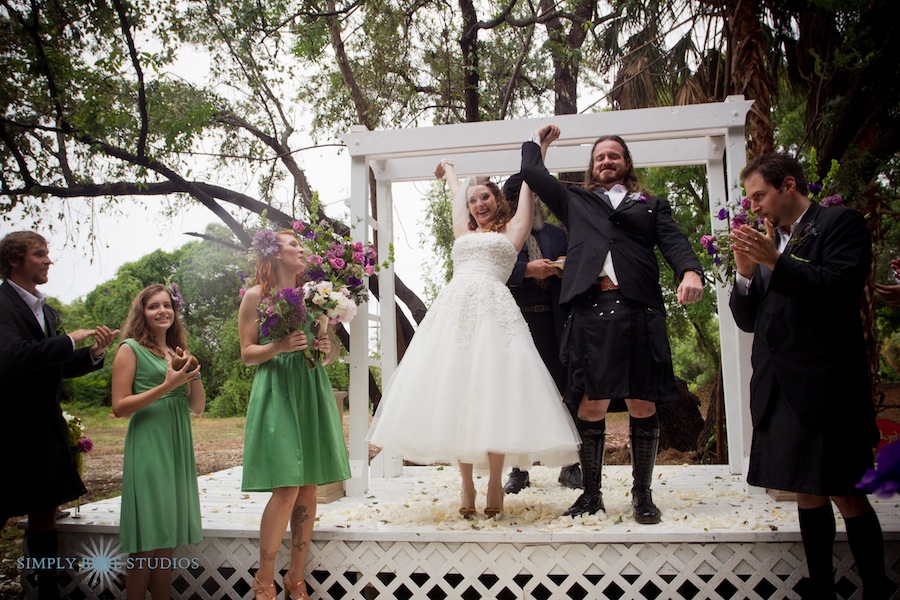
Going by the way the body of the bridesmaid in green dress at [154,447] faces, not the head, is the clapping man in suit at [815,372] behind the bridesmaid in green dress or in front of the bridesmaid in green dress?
in front

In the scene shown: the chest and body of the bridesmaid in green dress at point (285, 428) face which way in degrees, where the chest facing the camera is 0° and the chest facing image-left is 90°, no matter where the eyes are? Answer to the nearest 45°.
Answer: approximately 315°

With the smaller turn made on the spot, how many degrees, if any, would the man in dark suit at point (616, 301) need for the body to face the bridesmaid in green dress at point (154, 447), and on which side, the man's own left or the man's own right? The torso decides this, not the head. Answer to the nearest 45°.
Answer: approximately 45° to the man's own right

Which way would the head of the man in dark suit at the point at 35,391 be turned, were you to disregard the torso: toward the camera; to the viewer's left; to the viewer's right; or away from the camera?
to the viewer's right

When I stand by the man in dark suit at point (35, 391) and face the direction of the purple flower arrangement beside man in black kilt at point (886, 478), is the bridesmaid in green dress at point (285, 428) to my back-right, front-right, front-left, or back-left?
front-left

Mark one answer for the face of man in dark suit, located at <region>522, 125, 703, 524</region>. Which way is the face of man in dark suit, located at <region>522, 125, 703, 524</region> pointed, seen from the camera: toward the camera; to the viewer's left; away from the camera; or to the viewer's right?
toward the camera

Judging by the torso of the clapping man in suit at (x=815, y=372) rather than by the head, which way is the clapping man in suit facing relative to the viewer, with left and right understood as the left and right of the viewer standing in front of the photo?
facing the viewer and to the left of the viewer

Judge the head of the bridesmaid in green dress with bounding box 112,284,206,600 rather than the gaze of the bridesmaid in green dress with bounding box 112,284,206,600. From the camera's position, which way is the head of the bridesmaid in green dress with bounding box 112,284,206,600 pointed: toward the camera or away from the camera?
toward the camera

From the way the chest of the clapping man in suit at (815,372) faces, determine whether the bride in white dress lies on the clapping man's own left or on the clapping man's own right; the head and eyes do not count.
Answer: on the clapping man's own right

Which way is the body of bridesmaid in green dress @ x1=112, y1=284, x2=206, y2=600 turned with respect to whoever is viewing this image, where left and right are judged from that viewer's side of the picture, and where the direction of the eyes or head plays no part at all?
facing the viewer and to the right of the viewer

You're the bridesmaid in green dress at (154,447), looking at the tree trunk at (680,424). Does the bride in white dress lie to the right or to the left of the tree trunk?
right

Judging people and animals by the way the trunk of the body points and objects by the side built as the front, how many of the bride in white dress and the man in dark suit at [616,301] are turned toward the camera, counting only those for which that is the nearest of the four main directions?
2

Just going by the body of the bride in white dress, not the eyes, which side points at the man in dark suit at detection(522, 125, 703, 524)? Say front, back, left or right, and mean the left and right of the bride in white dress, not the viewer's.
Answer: left

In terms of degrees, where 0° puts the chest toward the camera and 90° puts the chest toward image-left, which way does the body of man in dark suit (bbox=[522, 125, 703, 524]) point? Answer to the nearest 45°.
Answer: approximately 0°

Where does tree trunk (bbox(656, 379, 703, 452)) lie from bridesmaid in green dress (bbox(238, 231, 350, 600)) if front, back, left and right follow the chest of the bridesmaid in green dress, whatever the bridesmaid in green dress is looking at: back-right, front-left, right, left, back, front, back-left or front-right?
left
